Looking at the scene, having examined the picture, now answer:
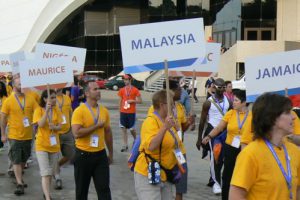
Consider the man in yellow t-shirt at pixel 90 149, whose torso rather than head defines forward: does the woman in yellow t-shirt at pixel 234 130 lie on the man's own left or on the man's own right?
on the man's own left

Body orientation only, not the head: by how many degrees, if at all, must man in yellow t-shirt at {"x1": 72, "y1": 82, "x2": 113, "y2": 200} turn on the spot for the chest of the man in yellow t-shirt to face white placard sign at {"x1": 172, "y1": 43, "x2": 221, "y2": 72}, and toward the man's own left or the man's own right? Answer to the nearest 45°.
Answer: approximately 90° to the man's own left

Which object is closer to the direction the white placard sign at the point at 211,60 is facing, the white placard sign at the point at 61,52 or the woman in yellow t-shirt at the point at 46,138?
the woman in yellow t-shirt

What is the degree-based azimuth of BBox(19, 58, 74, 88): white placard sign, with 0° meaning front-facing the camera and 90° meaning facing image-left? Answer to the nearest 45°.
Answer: approximately 0°

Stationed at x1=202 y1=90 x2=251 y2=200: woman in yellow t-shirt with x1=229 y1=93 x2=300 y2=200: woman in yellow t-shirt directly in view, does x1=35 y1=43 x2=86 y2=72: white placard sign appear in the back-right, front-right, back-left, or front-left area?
back-right

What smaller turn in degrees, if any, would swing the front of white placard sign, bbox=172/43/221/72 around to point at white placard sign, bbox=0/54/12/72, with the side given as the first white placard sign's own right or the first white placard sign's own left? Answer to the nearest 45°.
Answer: approximately 135° to the first white placard sign's own right

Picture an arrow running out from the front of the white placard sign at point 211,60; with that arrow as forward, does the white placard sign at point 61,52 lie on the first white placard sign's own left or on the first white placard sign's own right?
on the first white placard sign's own right
